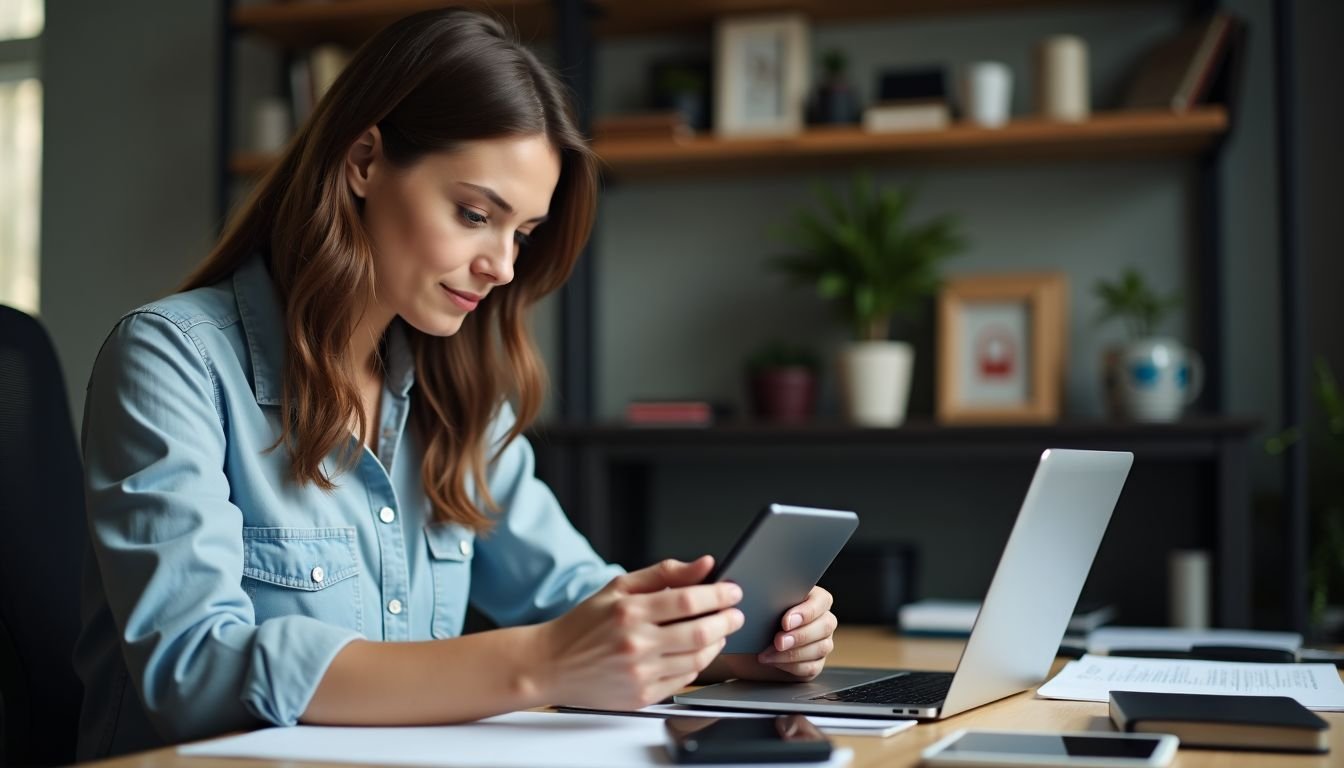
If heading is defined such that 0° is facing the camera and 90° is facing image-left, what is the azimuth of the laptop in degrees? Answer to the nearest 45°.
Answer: approximately 90°

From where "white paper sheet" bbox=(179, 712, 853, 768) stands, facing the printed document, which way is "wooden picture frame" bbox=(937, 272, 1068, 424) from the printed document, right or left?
left

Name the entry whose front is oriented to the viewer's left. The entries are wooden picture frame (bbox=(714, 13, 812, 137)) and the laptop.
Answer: the laptop

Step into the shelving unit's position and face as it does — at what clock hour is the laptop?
The laptop is roughly at 12 o'clock from the shelving unit.

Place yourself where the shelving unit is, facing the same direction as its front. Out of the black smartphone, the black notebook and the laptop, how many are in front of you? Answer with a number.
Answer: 3

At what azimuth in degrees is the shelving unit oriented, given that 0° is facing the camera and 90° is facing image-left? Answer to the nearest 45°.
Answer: approximately 0°

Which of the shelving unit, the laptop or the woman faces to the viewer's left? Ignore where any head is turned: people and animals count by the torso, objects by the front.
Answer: the laptop

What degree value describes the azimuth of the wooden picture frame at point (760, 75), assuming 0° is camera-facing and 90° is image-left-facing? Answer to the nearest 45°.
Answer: approximately 0°

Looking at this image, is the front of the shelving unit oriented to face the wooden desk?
yes

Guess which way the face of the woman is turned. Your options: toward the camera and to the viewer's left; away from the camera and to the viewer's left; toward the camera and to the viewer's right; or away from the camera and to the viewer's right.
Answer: toward the camera and to the viewer's right

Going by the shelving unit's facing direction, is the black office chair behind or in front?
in front

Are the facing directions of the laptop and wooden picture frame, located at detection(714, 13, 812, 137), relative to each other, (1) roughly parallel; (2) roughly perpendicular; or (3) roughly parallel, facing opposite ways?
roughly perpendicular

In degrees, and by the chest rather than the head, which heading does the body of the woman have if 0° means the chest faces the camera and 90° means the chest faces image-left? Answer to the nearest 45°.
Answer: approximately 315°
